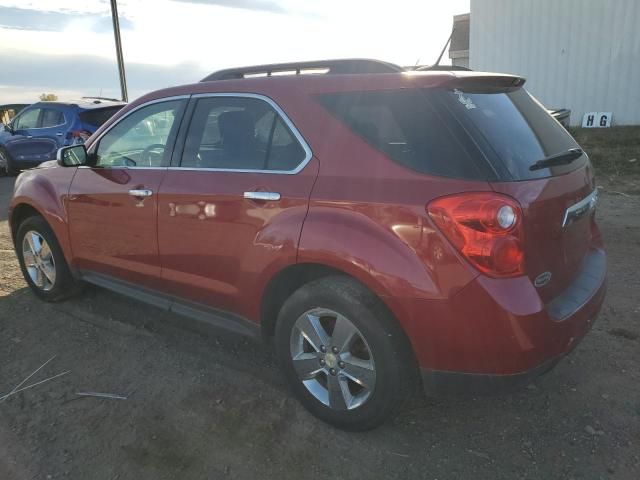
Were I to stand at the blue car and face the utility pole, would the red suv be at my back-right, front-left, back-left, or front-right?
back-right

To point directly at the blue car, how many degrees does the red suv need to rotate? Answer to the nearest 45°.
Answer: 0° — it already faces it

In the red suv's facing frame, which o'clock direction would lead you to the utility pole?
The utility pole is roughly at 1 o'clock from the red suv.

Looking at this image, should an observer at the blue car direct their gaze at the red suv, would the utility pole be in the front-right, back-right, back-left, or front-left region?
back-left

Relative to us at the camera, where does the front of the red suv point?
facing away from the viewer and to the left of the viewer
